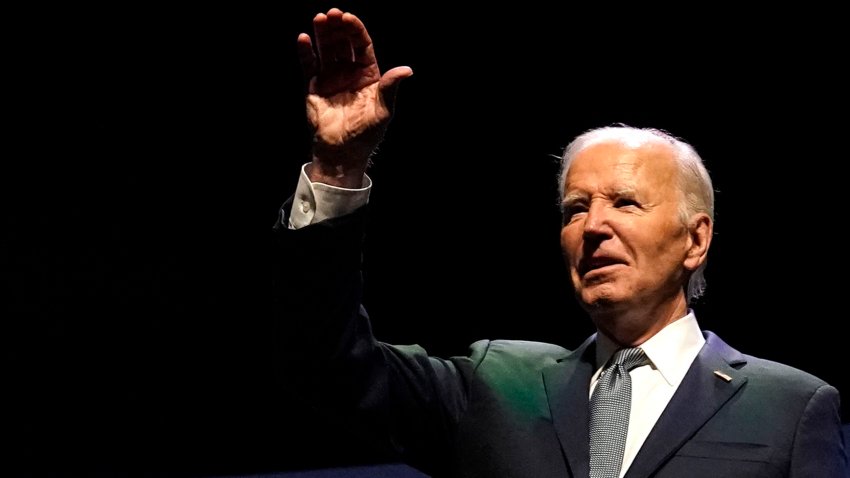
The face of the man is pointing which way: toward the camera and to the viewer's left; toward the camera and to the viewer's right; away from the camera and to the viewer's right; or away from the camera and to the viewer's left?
toward the camera and to the viewer's left
